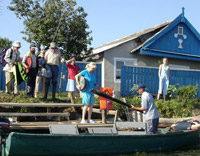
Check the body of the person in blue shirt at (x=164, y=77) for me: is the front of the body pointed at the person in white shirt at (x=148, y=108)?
yes

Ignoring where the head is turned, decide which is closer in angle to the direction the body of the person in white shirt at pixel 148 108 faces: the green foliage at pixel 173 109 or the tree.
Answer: the tree

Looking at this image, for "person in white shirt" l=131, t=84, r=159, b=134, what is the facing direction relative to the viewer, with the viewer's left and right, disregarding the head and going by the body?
facing to the left of the viewer

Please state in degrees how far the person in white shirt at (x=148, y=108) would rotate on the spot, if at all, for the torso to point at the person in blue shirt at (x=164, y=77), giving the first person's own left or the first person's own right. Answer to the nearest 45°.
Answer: approximately 90° to the first person's own right

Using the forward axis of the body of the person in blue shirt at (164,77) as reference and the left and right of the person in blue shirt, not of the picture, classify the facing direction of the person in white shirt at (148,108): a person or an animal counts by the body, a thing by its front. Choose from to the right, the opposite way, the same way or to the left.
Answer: to the right

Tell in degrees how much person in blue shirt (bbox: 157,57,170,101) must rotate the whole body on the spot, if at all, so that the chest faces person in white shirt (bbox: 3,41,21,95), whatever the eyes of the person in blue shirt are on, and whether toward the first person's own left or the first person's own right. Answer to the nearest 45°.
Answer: approximately 45° to the first person's own right

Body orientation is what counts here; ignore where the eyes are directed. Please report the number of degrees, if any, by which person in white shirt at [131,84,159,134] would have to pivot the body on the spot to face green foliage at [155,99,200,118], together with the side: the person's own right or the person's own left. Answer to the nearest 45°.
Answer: approximately 90° to the person's own right

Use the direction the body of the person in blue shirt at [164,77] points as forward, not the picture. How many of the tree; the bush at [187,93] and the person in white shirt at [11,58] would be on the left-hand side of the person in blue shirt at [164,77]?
1

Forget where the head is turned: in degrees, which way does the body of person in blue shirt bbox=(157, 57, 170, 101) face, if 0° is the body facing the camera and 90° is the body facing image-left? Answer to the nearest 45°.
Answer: approximately 0°
